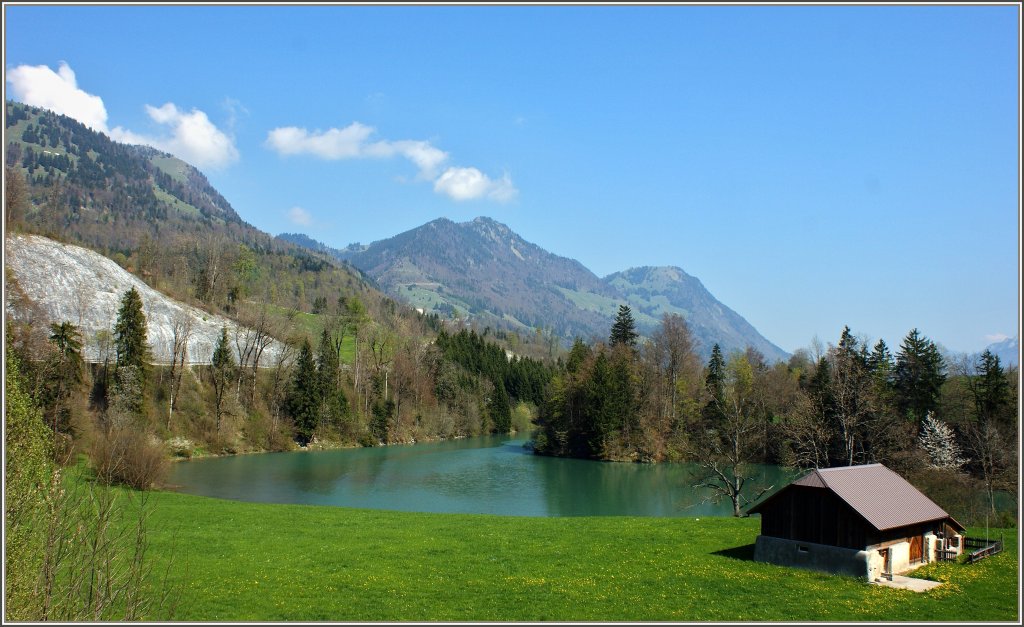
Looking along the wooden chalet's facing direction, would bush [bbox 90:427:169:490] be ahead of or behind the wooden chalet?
behind

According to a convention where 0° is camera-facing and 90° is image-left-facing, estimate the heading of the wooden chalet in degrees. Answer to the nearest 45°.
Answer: approximately 315°
